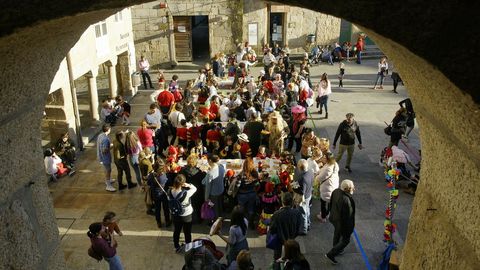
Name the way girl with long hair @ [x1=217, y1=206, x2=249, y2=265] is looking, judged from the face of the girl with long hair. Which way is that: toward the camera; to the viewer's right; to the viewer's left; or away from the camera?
away from the camera

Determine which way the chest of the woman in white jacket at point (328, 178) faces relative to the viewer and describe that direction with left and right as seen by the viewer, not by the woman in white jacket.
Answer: facing away from the viewer and to the left of the viewer

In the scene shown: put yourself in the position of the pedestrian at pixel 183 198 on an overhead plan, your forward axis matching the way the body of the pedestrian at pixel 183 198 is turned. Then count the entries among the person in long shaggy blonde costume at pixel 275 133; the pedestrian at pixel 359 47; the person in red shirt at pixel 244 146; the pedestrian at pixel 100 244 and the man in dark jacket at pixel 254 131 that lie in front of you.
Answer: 4

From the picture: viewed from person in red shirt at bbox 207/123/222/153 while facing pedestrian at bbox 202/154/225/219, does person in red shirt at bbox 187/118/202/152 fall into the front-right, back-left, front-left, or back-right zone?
back-right

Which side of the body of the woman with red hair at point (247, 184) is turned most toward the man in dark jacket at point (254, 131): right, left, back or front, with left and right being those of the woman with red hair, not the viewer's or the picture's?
front

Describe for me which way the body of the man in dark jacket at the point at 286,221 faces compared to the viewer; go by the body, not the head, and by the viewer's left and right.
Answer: facing away from the viewer

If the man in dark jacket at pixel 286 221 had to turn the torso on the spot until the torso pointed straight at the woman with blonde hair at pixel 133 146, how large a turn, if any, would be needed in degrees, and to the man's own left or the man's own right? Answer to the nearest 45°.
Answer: approximately 45° to the man's own left

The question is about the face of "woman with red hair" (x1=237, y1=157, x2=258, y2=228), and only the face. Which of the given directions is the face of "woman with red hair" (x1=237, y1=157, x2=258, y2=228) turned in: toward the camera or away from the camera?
away from the camera

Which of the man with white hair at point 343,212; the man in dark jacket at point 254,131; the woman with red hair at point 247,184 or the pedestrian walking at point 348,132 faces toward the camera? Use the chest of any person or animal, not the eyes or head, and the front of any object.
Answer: the pedestrian walking

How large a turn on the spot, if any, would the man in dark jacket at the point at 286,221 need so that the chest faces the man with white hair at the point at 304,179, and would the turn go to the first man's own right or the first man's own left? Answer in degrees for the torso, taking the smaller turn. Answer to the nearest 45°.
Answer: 0° — they already face them
